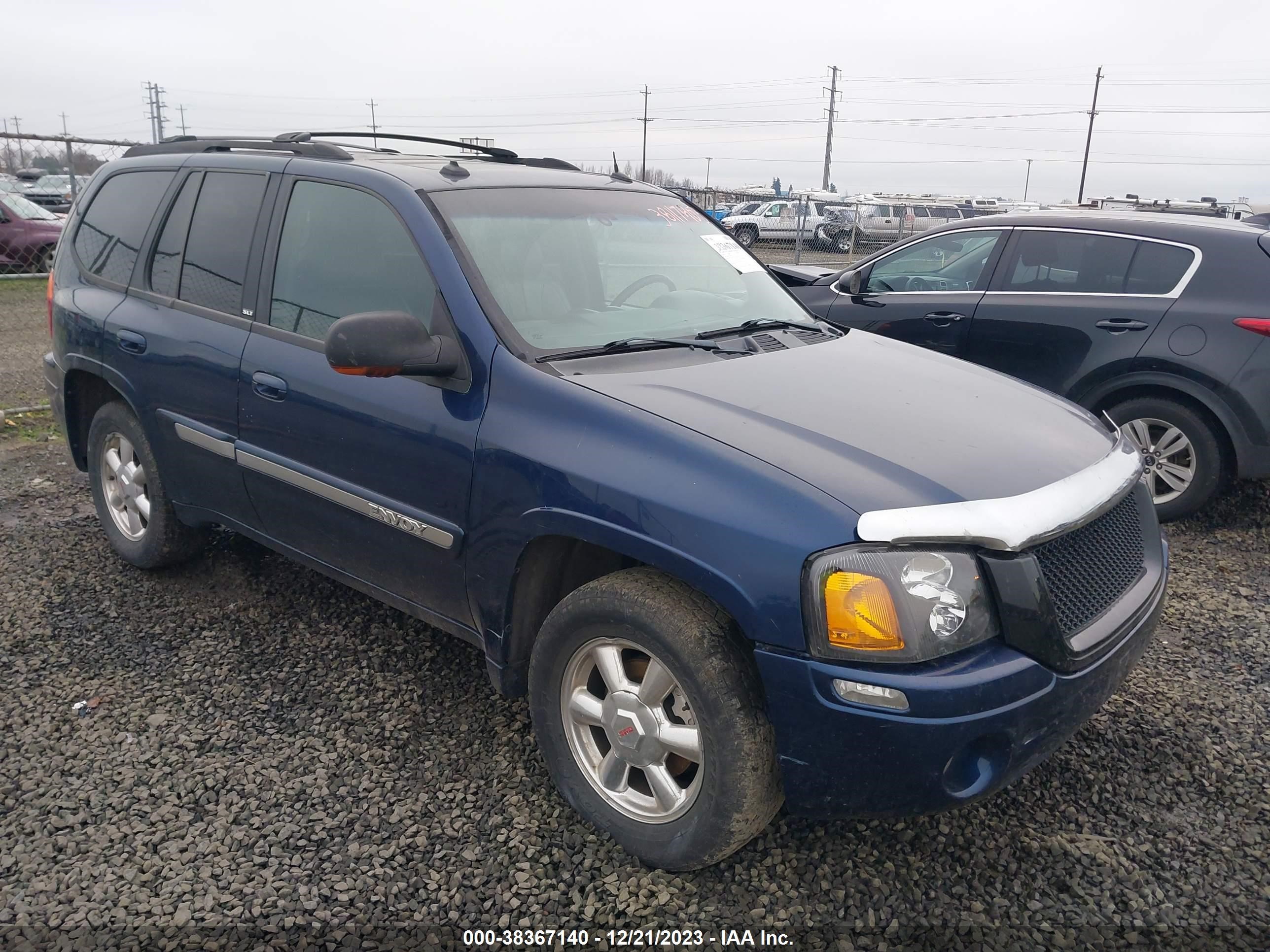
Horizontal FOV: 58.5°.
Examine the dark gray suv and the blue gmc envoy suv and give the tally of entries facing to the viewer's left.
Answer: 1

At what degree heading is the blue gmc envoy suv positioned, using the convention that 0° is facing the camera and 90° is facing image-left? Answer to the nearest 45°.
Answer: approximately 315°

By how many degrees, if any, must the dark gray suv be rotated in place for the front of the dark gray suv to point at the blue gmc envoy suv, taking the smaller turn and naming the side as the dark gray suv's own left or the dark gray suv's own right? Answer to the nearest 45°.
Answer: approximately 90° to the dark gray suv's own left

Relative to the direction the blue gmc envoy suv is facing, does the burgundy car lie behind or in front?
behind

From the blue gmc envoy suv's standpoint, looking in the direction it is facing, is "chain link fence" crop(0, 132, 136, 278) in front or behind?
behind

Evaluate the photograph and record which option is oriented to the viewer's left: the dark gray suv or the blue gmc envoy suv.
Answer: the dark gray suv

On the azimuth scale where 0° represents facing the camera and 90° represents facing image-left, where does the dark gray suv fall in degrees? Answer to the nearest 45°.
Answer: approximately 90°

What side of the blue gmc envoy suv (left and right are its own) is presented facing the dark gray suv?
left

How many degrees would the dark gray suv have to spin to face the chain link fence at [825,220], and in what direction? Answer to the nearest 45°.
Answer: approximately 90° to its right

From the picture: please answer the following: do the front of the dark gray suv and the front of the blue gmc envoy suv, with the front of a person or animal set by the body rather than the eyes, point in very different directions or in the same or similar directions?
very different directions

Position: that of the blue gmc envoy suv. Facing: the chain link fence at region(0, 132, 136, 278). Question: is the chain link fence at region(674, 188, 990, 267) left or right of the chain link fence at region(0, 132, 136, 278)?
right
